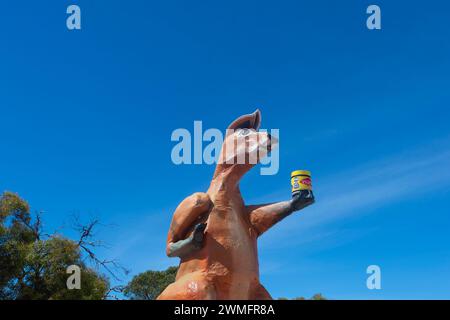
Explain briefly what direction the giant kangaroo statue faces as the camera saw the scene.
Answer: facing the viewer and to the right of the viewer

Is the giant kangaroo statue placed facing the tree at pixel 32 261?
no
